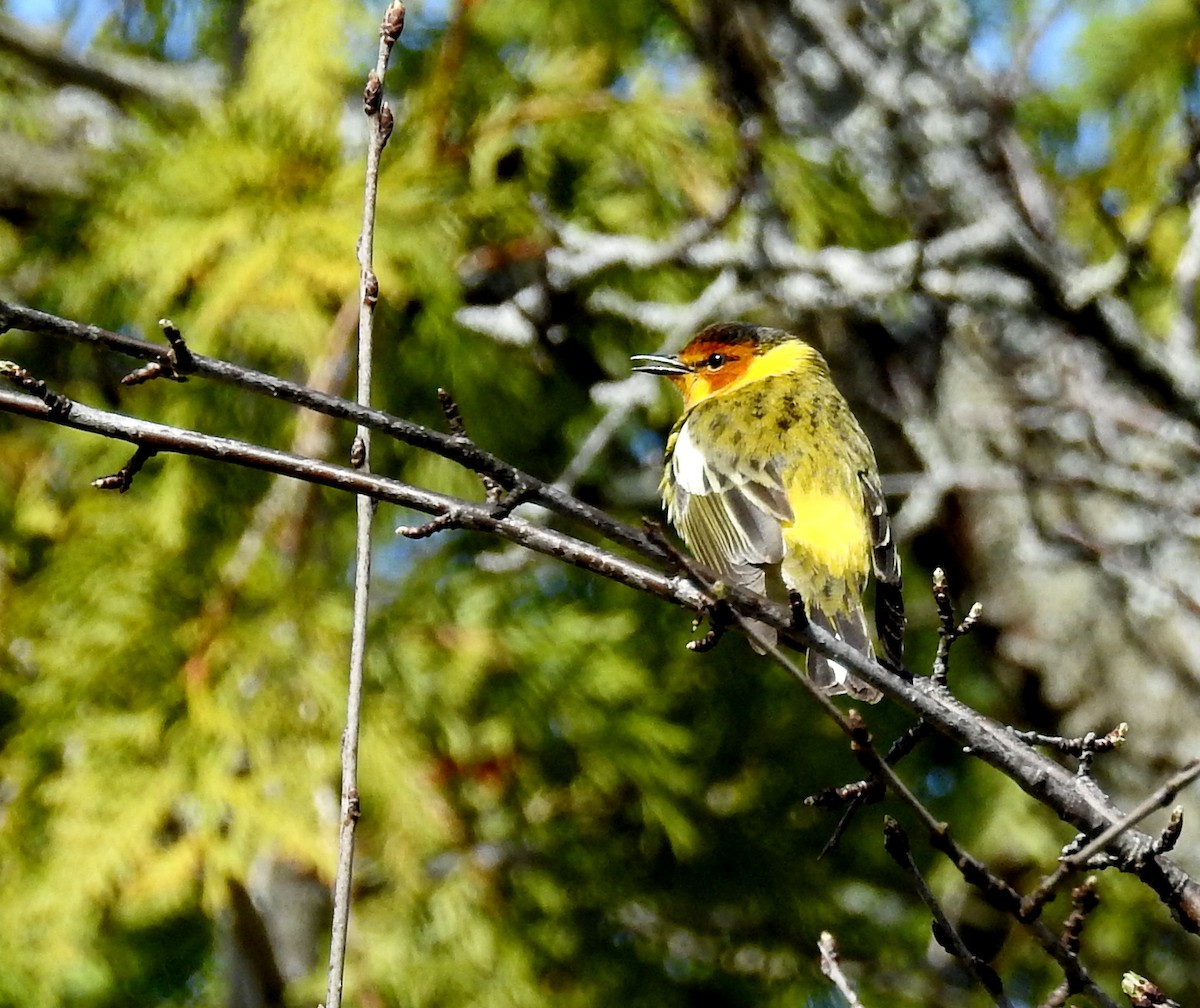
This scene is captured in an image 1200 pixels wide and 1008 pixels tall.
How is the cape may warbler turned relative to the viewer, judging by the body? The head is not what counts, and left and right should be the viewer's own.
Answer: facing away from the viewer and to the left of the viewer

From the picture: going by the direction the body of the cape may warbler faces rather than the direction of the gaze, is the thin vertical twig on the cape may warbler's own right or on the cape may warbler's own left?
on the cape may warbler's own left
